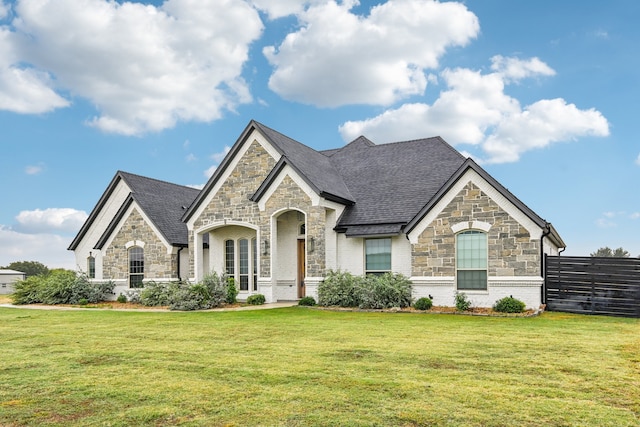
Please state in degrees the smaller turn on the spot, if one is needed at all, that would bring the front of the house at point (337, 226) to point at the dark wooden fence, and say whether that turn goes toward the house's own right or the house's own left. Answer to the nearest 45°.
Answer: approximately 90° to the house's own left

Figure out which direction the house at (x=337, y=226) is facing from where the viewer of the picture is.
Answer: facing the viewer and to the left of the viewer
